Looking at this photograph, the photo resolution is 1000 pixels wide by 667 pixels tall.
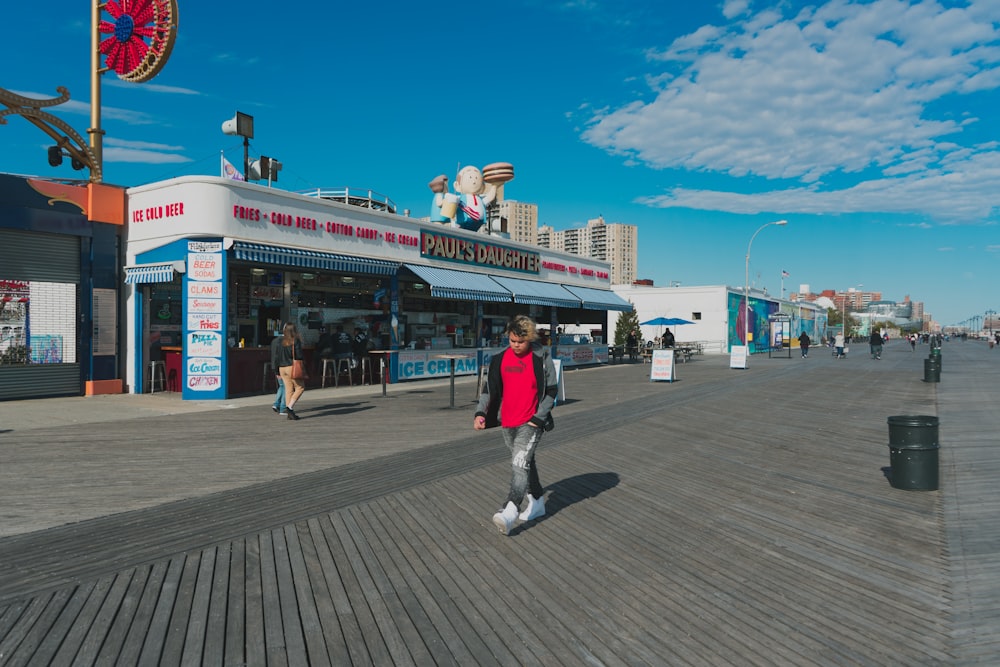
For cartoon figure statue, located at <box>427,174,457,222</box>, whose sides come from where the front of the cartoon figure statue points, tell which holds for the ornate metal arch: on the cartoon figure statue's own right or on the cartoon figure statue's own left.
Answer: on the cartoon figure statue's own right

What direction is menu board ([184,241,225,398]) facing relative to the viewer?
toward the camera

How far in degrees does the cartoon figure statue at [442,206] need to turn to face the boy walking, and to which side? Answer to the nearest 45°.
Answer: approximately 45° to its right

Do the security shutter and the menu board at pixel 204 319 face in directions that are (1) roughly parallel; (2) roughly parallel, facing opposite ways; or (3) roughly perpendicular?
roughly parallel

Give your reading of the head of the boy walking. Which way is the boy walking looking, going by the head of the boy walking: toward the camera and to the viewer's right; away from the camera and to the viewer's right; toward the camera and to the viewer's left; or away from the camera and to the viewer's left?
toward the camera and to the viewer's left

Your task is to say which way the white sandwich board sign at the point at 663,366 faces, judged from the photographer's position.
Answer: facing the viewer

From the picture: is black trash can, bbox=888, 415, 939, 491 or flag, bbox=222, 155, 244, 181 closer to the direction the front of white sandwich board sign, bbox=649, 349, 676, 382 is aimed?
the black trash can

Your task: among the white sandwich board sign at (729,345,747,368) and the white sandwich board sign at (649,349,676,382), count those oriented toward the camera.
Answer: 2

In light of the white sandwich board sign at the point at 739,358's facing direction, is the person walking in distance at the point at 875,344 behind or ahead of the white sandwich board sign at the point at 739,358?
behind

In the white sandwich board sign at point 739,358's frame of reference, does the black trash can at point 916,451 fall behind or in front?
in front

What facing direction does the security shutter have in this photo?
toward the camera

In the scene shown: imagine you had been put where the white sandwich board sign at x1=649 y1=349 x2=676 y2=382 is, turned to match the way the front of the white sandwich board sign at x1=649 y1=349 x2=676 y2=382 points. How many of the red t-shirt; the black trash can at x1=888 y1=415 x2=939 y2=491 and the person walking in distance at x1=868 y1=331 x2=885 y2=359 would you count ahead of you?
2

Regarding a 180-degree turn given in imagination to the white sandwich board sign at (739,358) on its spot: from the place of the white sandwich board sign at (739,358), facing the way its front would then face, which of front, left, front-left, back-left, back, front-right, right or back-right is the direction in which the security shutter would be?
back-left
